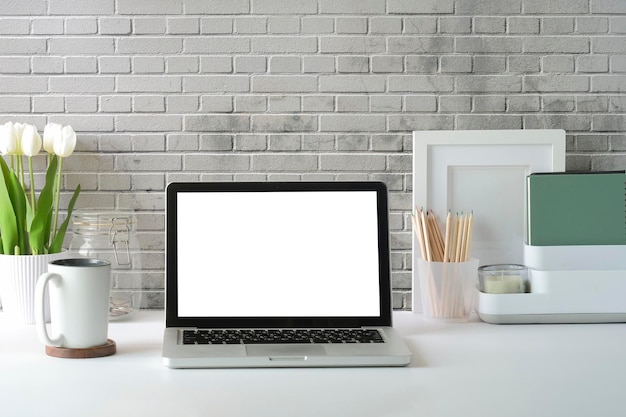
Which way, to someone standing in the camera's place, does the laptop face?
facing the viewer

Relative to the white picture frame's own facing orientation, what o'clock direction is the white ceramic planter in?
The white ceramic planter is roughly at 2 o'clock from the white picture frame.

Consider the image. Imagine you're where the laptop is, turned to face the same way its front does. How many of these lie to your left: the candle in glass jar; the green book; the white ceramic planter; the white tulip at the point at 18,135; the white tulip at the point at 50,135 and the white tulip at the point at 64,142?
2

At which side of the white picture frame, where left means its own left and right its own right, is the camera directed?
front

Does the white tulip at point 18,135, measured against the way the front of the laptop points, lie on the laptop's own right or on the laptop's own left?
on the laptop's own right

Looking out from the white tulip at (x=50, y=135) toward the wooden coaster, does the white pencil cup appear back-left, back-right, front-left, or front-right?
front-left

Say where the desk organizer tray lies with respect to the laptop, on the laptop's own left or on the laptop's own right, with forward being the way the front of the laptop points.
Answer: on the laptop's own left

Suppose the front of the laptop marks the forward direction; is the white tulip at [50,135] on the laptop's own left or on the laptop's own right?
on the laptop's own right

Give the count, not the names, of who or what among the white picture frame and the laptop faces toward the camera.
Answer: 2

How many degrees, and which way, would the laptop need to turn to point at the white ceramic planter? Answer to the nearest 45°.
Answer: approximately 90° to its right

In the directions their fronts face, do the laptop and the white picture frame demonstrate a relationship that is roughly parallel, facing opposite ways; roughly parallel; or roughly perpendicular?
roughly parallel
